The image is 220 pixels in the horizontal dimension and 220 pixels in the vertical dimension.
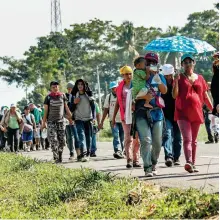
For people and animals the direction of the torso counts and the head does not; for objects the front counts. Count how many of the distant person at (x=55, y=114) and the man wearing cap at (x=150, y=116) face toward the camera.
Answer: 2

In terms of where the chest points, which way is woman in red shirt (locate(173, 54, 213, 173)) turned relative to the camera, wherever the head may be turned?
toward the camera

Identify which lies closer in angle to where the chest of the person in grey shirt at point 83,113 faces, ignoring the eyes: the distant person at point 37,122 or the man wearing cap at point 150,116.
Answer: the man wearing cap

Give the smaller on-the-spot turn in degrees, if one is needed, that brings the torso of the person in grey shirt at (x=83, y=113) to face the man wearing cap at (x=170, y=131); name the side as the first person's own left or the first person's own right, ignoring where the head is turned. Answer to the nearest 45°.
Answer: approximately 45° to the first person's own left

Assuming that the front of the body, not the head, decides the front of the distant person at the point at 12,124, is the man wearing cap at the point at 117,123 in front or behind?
in front

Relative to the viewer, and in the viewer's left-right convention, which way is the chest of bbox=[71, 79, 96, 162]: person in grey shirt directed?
facing the viewer

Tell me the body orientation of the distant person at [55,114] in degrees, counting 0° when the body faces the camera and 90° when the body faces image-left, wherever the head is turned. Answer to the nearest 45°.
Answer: approximately 0°

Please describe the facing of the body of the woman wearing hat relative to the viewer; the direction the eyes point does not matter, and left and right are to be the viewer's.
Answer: facing the viewer and to the right of the viewer

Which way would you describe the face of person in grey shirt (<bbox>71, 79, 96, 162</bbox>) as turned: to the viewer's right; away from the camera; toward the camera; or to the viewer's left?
toward the camera
